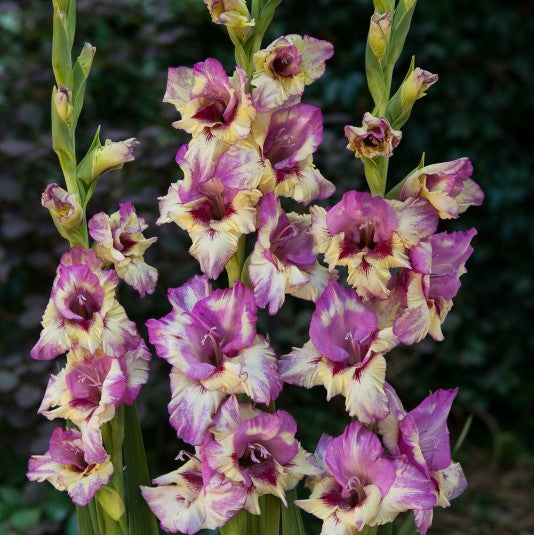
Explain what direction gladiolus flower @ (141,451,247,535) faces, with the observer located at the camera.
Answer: facing the viewer and to the left of the viewer

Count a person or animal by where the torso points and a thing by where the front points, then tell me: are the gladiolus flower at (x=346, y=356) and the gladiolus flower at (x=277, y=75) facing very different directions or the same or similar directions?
same or similar directions

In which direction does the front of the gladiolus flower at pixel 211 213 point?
toward the camera

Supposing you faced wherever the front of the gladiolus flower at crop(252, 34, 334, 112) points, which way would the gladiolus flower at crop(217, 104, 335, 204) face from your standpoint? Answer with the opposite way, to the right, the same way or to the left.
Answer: the same way

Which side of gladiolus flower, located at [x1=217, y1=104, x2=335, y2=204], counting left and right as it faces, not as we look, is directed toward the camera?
front

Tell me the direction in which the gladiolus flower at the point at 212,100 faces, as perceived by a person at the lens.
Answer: facing the viewer

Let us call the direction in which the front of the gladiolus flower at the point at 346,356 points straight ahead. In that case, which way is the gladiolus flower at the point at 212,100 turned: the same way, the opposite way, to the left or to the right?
the same way
